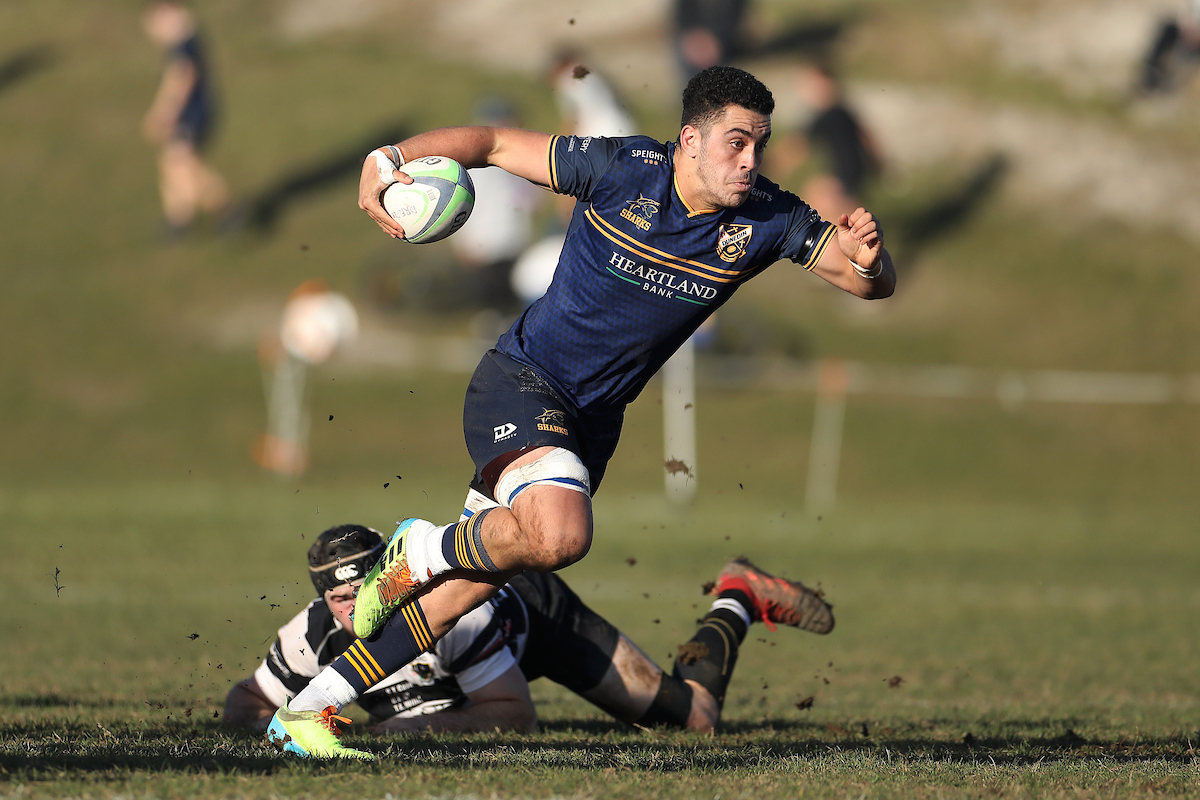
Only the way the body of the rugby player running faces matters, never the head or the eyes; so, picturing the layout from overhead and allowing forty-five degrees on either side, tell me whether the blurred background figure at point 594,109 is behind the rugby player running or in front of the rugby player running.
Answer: behind

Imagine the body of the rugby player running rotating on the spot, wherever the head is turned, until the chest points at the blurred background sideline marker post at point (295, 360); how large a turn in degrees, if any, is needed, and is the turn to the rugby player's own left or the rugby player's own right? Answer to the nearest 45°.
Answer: approximately 135° to the rugby player's own left

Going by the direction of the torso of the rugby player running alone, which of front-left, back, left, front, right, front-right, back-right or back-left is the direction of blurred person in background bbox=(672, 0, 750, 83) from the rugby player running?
back-left

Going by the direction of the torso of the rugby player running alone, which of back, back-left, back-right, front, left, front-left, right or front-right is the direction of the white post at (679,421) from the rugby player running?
back-left

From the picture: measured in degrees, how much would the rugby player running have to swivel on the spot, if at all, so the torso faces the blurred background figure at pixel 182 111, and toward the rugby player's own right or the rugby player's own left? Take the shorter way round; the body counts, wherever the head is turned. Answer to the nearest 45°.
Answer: approximately 135° to the rugby player's own left

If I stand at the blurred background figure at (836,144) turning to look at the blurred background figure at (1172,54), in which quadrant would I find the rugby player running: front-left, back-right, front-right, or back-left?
back-right

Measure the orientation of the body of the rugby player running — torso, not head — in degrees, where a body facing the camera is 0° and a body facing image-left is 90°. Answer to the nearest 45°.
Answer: approximately 315°

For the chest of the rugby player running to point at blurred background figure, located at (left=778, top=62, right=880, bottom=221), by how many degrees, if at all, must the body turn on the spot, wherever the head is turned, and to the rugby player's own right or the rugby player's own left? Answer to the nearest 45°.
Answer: approximately 135° to the rugby player's own left

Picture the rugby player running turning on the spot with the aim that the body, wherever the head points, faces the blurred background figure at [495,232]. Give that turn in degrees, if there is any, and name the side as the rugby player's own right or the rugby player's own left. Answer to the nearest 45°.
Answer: approximately 135° to the rugby player's own left

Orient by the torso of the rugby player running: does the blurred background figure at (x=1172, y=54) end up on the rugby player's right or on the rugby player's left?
on the rugby player's left

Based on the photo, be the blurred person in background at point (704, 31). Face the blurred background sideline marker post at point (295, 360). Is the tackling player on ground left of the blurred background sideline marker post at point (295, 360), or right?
left

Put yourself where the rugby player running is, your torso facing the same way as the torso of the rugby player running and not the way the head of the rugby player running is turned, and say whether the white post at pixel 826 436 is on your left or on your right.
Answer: on your left
